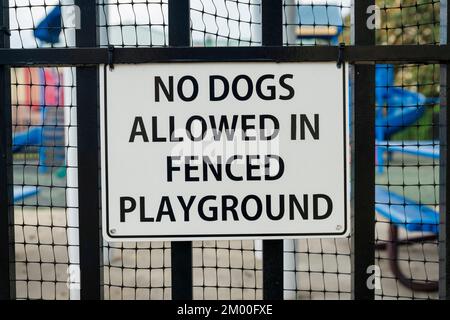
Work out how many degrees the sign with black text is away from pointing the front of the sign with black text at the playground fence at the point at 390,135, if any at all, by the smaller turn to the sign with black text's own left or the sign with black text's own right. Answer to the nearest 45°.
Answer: approximately 135° to the sign with black text's own left

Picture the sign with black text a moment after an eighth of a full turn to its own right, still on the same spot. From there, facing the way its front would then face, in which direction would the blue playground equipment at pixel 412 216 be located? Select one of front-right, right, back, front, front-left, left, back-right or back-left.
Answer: back

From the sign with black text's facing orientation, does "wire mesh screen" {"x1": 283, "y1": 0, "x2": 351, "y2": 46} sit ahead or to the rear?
to the rear

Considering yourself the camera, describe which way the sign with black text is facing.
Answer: facing the viewer

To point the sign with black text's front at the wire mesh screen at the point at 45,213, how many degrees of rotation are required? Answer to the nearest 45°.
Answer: approximately 135° to its right
